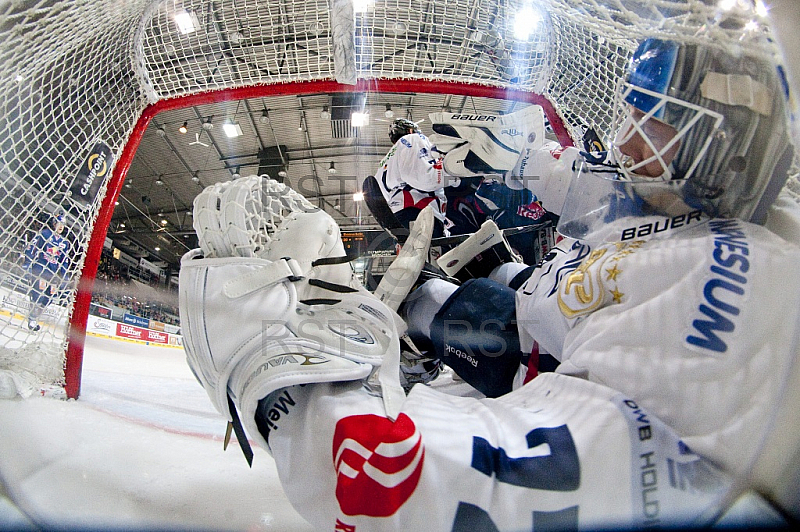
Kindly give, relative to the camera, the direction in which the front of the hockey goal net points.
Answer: facing away from the viewer
